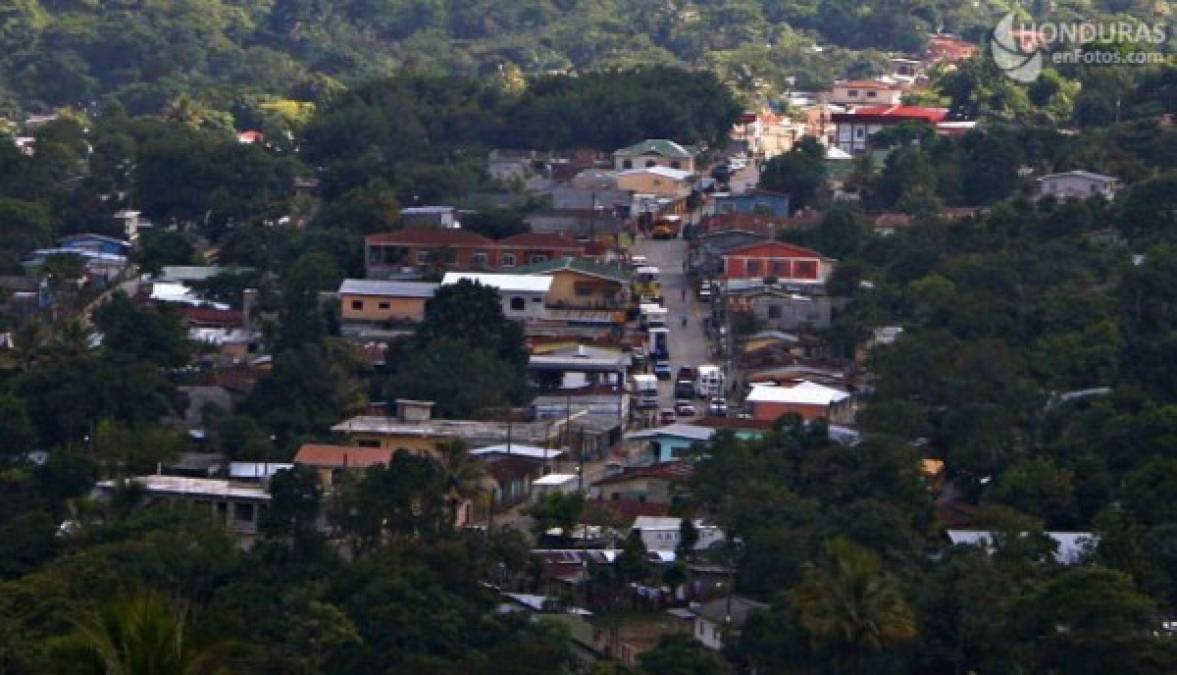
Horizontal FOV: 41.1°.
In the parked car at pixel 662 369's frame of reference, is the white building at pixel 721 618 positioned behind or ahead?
ahead

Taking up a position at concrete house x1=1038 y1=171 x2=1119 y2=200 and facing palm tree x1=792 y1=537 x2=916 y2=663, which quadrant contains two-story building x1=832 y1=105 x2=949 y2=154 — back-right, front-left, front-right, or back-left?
back-right

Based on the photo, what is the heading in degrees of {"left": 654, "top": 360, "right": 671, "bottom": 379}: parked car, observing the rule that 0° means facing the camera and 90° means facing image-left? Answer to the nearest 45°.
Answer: approximately 0°

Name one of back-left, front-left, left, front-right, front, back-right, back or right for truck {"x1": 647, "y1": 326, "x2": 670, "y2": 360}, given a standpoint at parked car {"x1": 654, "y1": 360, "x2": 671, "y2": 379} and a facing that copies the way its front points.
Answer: back

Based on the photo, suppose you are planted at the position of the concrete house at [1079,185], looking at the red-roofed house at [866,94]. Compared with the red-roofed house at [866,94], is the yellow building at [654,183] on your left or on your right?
left

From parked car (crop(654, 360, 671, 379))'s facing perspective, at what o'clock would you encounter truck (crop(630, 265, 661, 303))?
The truck is roughly at 6 o'clock from the parked car.

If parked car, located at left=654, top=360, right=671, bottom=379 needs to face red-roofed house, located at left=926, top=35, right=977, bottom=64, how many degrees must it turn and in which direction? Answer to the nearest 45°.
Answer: approximately 180°
